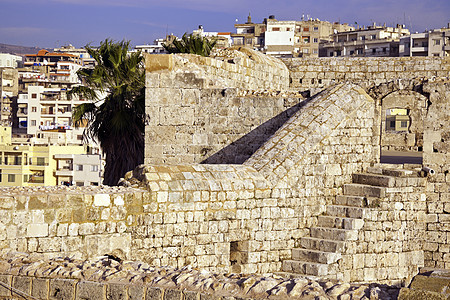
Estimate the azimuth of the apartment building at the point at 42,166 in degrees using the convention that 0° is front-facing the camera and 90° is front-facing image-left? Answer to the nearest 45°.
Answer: approximately 0°

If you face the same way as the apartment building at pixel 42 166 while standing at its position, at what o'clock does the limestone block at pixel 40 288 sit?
The limestone block is roughly at 12 o'clock from the apartment building.

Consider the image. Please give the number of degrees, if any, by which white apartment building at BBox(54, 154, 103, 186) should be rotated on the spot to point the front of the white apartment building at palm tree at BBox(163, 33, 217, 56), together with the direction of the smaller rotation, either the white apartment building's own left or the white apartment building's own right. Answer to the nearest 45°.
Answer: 0° — it already faces it

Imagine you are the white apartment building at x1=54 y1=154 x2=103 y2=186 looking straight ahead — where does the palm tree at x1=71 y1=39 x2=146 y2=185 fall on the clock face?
The palm tree is roughly at 12 o'clock from the white apartment building.

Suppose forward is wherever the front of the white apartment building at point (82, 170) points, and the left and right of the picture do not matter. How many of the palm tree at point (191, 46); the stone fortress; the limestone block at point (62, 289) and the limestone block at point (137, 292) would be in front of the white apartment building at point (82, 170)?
4

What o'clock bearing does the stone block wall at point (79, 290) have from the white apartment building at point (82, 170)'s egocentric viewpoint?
The stone block wall is roughly at 12 o'clock from the white apartment building.

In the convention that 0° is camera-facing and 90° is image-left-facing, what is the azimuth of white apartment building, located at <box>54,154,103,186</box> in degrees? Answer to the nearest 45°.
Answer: approximately 0°

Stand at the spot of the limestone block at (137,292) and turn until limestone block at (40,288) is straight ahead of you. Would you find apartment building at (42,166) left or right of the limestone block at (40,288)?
right

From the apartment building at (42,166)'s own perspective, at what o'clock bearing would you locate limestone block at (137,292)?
The limestone block is roughly at 12 o'clock from the apartment building.
